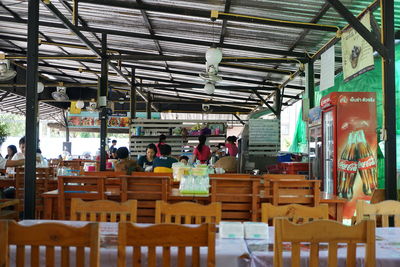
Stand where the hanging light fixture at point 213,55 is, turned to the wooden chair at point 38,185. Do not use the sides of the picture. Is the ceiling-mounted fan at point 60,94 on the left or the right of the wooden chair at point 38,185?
right

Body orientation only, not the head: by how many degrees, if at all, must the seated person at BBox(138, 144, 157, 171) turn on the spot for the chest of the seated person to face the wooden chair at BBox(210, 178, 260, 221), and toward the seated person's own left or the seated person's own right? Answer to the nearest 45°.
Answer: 0° — they already face it

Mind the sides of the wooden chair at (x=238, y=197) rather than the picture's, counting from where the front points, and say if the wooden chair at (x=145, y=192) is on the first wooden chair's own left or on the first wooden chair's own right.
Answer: on the first wooden chair's own left

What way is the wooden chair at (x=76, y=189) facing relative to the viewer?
away from the camera

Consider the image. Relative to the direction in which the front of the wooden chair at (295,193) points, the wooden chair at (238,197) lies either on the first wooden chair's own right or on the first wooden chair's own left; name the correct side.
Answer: on the first wooden chair's own left

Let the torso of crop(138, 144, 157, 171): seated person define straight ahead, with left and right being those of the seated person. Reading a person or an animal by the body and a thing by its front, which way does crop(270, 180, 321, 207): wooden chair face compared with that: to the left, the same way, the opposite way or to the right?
the opposite way

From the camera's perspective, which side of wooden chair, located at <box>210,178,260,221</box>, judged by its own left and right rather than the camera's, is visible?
back

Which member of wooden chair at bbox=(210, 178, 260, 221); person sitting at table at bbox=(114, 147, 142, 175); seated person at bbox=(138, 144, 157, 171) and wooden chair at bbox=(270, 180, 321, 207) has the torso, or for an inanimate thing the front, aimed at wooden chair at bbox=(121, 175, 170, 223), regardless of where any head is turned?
the seated person

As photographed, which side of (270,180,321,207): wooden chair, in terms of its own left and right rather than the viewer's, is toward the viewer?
back
